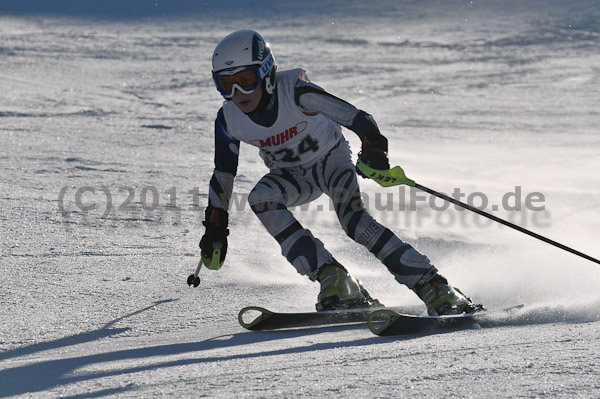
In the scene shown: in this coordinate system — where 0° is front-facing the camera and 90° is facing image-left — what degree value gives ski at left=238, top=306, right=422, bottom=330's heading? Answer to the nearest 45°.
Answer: approximately 90°
